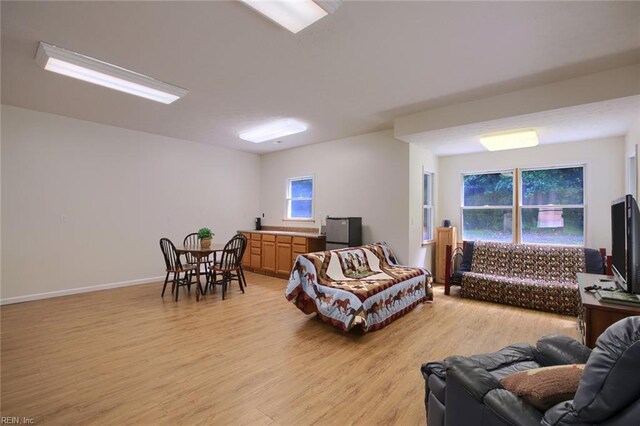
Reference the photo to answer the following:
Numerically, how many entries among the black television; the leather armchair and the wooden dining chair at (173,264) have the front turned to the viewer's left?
2

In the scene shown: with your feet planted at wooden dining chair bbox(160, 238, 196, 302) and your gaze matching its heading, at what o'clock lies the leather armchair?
The leather armchair is roughly at 4 o'clock from the wooden dining chair.

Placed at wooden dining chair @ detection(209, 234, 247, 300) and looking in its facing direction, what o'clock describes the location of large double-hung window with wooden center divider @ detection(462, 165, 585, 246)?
The large double-hung window with wooden center divider is roughly at 5 o'clock from the wooden dining chair.

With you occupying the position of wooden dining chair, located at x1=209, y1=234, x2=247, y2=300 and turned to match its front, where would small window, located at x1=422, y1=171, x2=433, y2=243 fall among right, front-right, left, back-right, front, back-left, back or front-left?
back-right

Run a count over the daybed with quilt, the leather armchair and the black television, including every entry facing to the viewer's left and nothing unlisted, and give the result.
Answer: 2

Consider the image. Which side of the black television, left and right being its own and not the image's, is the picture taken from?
left

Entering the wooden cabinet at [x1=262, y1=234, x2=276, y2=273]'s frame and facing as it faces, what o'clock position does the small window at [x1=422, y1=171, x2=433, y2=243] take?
The small window is roughly at 8 o'clock from the wooden cabinet.

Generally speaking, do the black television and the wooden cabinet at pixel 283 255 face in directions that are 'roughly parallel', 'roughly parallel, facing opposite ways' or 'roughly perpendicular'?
roughly perpendicular

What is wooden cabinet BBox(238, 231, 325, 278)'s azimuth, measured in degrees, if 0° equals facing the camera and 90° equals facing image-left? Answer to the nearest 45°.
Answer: approximately 45°

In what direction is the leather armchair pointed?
to the viewer's left

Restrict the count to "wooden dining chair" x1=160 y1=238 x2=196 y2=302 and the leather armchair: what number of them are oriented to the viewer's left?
1

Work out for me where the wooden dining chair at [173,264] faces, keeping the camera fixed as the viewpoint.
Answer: facing away from the viewer and to the right of the viewer

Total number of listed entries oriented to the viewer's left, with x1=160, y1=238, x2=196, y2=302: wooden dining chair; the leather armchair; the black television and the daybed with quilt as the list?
2

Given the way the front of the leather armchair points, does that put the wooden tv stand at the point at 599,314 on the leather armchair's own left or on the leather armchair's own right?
on the leather armchair's own right
